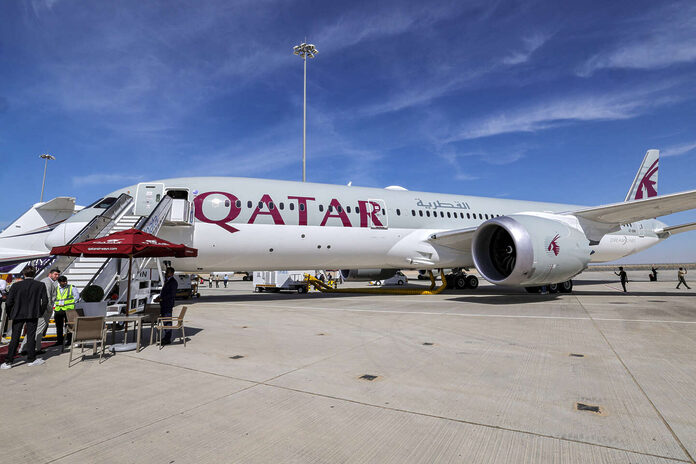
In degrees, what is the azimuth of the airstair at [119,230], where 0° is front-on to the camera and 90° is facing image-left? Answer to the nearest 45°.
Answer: approximately 45°

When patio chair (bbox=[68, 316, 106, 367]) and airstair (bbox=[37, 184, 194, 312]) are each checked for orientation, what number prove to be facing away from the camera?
1

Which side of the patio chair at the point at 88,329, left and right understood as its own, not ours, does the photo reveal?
back

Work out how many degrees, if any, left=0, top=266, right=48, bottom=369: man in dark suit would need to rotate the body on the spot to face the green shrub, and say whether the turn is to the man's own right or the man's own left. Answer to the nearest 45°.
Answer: approximately 45° to the man's own right

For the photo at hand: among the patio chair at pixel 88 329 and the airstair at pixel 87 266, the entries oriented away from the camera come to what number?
1

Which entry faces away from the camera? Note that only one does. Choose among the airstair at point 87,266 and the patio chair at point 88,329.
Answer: the patio chair

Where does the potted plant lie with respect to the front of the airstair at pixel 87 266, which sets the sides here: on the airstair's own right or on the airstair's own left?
on the airstair's own left

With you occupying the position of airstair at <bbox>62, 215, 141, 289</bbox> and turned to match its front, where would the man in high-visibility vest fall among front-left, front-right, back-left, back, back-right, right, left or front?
front-left

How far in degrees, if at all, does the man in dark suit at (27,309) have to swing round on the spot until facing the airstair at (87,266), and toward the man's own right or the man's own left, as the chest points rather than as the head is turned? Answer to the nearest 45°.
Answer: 0° — they already face it

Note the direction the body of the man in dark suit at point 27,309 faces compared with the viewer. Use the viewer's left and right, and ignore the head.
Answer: facing away from the viewer

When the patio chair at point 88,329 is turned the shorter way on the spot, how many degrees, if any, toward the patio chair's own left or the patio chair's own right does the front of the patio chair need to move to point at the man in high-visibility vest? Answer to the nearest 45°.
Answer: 0° — it already faces them

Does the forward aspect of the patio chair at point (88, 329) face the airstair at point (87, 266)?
yes
